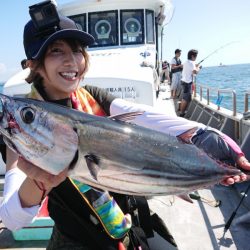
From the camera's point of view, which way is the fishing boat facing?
toward the camera
